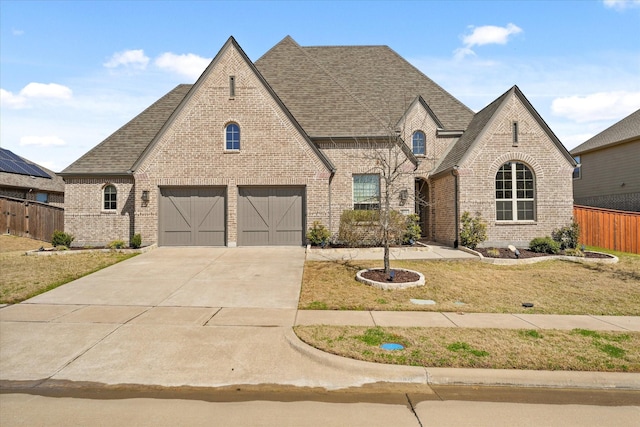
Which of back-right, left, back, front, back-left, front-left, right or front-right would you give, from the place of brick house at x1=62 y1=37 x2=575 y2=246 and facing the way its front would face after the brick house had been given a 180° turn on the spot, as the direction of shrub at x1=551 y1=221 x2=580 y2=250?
right

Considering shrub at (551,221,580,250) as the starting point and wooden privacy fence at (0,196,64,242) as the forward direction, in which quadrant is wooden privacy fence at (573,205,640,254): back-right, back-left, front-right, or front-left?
back-right

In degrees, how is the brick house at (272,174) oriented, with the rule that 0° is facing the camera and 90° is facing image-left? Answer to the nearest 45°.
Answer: approximately 0°

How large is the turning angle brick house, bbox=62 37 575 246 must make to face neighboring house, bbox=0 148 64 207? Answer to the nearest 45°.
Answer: approximately 135° to its right

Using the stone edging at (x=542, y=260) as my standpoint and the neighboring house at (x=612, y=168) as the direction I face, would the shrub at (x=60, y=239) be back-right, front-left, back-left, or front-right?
back-left

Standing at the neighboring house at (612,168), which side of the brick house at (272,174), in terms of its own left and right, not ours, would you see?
left

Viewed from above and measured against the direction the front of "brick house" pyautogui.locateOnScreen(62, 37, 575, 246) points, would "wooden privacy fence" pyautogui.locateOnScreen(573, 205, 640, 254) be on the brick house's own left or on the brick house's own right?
on the brick house's own left

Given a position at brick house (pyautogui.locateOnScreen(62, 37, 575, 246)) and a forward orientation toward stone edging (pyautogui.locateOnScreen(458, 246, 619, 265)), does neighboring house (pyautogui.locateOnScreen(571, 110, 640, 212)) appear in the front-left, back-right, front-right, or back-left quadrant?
front-left

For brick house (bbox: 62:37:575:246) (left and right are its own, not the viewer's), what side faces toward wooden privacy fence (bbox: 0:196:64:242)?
right

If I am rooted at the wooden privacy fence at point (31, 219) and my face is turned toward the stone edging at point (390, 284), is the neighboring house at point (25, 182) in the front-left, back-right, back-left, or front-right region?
back-left
